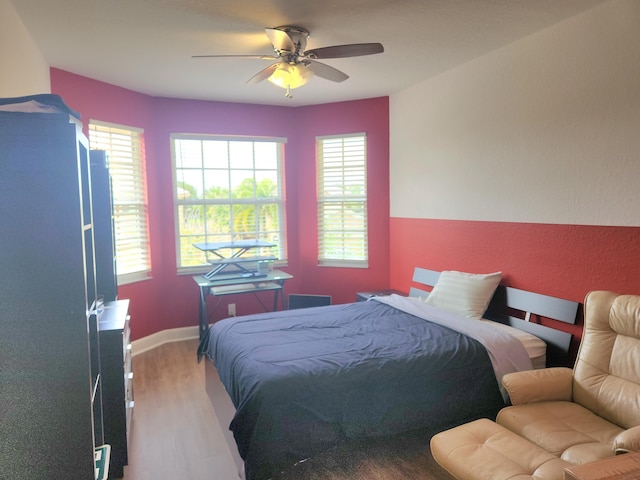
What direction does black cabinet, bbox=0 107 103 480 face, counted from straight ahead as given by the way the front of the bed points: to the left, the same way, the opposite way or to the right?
the opposite way

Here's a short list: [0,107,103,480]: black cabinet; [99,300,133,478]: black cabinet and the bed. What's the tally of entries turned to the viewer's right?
2

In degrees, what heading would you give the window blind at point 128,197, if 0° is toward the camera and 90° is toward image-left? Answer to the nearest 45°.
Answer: approximately 315°

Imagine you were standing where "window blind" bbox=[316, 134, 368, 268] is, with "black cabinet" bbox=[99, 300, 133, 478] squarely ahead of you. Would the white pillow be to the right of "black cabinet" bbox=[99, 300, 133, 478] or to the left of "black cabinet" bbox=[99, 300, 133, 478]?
left

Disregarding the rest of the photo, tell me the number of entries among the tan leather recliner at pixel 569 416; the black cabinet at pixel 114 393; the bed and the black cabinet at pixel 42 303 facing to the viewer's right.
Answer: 2

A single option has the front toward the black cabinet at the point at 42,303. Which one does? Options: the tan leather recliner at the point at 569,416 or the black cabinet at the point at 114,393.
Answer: the tan leather recliner

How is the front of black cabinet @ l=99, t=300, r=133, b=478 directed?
to the viewer's right

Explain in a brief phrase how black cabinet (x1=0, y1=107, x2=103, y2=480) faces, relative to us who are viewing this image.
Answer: facing to the right of the viewer

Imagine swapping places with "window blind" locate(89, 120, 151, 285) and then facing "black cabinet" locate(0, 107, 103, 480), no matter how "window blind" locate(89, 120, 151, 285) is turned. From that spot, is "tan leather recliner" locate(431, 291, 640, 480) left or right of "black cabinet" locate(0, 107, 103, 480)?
left

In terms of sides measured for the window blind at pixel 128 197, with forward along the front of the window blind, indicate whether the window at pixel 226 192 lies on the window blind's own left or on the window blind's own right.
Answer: on the window blind's own left

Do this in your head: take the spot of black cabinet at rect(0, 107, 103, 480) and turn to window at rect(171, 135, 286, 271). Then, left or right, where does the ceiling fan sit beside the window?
right

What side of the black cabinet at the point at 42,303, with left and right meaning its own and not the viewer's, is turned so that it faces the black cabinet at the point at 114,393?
left
